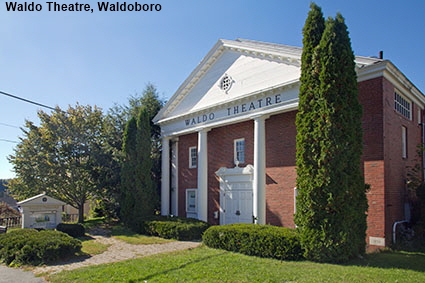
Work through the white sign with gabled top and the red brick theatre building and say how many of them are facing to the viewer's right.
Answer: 0

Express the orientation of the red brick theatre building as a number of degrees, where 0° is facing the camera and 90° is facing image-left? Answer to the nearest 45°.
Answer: approximately 45°

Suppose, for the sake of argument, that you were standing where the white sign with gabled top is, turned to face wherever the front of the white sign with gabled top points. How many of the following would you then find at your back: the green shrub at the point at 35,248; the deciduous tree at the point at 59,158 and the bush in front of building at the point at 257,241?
1

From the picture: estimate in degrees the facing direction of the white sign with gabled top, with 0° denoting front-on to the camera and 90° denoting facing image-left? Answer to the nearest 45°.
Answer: approximately 0°

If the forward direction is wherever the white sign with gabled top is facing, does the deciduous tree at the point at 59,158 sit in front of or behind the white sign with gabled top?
behind
